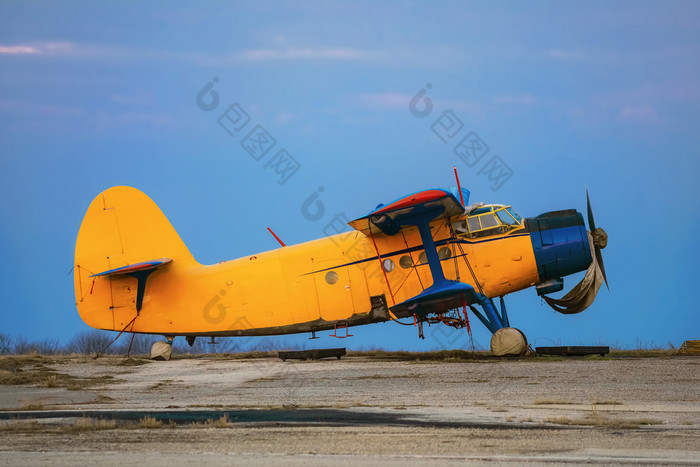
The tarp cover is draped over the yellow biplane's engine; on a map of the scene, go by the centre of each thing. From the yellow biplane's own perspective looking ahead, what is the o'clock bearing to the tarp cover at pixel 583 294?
The tarp cover is roughly at 12 o'clock from the yellow biplane.

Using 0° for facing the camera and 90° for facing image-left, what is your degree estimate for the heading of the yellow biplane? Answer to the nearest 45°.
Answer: approximately 270°
